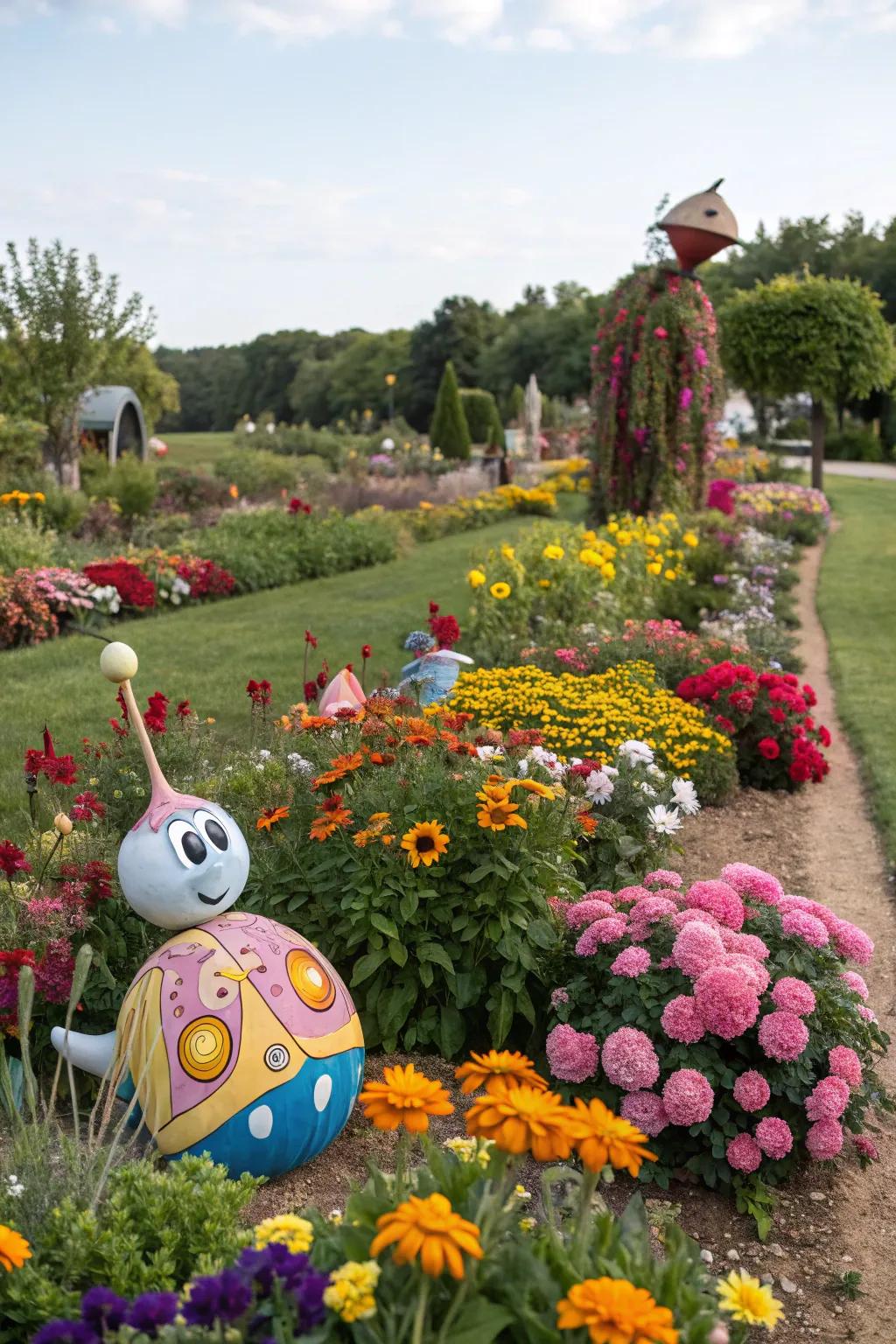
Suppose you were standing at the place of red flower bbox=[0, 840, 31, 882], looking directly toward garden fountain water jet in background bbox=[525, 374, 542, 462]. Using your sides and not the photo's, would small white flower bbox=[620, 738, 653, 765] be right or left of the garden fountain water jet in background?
right

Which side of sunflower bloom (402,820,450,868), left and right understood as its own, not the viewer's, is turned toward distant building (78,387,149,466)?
back

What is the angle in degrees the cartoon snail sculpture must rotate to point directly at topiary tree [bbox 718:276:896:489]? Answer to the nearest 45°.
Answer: approximately 90° to its left

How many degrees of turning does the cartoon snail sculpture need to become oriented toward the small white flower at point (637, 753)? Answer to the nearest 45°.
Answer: approximately 90° to its left

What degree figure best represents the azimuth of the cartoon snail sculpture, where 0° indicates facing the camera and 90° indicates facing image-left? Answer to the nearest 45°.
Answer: approximately 315°

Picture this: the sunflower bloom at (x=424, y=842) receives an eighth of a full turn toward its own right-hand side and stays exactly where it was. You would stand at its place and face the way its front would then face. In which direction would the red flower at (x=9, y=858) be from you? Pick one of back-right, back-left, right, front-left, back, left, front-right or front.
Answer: front-right

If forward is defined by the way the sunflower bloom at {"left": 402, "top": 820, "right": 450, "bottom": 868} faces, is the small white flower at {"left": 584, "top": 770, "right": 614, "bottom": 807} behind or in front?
behind

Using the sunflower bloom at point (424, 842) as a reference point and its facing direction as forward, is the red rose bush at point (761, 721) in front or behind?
behind
